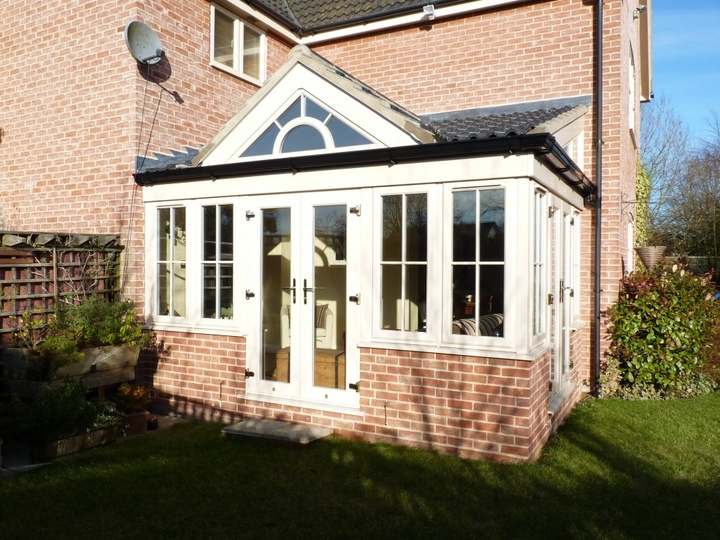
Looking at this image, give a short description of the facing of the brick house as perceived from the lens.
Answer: facing the viewer and to the left of the viewer

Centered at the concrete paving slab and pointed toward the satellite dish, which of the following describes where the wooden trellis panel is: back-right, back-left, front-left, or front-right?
front-left

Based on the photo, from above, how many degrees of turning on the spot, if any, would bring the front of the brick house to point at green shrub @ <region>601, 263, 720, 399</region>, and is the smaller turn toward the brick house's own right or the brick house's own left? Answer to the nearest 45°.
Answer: approximately 135° to the brick house's own left

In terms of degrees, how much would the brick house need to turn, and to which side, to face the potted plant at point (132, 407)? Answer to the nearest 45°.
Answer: approximately 45° to its right
